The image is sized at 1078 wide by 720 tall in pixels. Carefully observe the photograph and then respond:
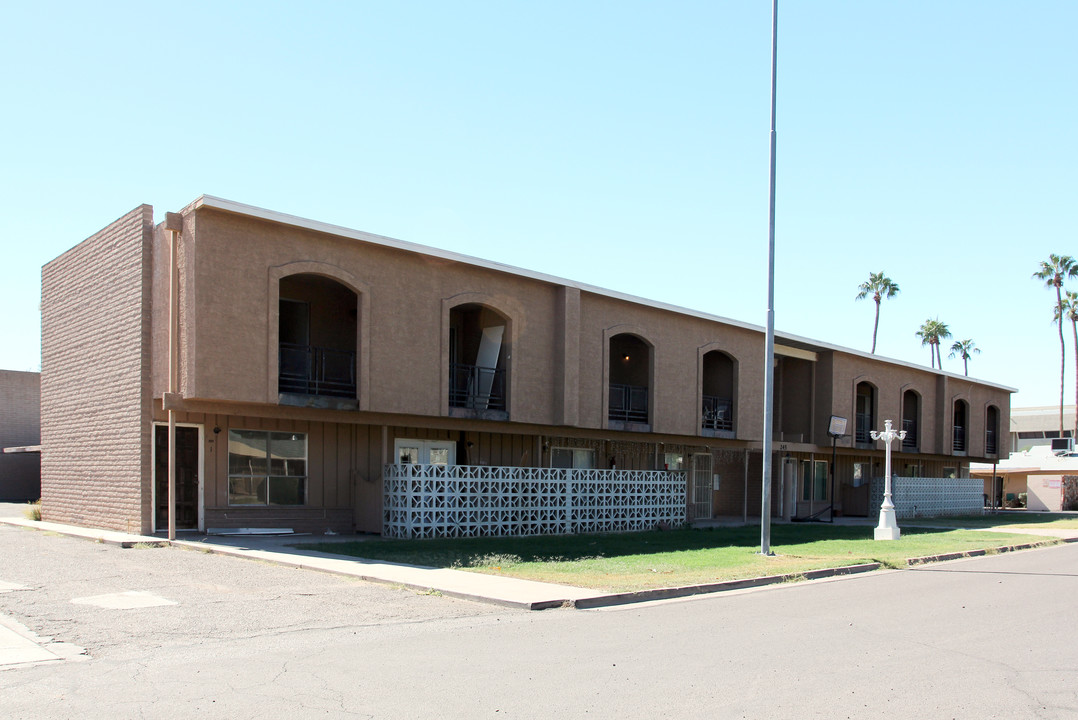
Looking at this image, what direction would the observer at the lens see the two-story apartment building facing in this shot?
facing the viewer and to the right of the viewer

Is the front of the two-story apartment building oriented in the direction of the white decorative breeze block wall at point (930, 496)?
no

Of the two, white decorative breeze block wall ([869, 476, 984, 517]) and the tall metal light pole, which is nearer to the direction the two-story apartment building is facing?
the tall metal light pole

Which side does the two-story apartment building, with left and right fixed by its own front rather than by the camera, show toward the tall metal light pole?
front
